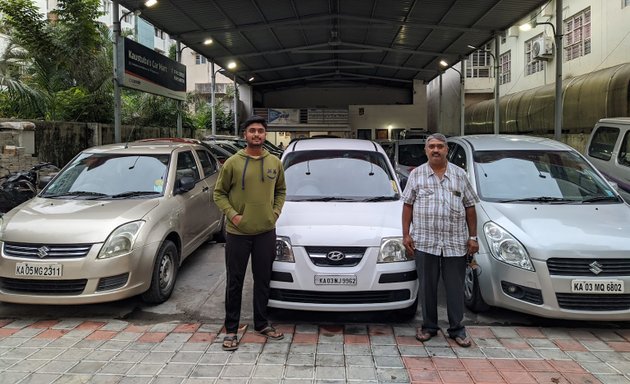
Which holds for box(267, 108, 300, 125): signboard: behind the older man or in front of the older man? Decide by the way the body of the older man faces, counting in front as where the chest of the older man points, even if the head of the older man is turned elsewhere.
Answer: behind

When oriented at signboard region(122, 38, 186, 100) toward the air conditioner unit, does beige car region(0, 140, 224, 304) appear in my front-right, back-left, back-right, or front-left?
back-right

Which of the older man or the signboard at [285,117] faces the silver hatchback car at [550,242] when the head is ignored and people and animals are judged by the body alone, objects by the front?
the signboard

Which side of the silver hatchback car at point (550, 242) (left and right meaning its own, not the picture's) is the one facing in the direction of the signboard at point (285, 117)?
back

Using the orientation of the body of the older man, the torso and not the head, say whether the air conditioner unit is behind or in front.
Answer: behind
